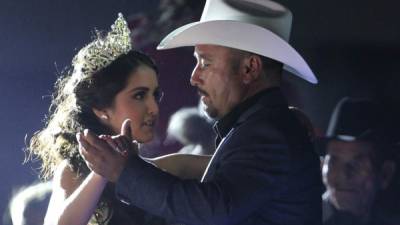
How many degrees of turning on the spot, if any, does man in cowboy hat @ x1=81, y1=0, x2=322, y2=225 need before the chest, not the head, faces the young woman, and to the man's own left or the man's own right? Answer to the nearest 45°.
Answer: approximately 45° to the man's own right

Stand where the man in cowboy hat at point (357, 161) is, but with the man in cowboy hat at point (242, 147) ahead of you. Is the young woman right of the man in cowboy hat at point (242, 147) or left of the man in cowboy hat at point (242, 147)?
right

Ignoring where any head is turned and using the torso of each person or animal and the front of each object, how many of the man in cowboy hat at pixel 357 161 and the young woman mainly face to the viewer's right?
1

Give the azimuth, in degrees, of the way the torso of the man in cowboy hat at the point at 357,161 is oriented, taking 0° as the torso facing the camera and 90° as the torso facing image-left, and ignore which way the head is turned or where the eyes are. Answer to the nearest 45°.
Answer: approximately 45°

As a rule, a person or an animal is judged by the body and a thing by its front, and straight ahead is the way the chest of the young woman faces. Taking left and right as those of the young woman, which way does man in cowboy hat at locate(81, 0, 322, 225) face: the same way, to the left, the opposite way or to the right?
the opposite way

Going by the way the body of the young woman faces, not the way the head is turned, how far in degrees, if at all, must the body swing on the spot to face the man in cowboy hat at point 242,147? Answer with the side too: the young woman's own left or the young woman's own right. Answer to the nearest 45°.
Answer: approximately 45° to the young woman's own right

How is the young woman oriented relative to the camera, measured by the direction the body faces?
to the viewer's right

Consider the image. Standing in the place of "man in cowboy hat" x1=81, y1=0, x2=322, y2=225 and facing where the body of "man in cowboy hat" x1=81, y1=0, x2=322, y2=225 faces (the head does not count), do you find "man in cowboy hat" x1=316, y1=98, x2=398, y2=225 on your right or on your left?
on your right

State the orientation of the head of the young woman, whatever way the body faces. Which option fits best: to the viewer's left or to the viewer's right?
to the viewer's right

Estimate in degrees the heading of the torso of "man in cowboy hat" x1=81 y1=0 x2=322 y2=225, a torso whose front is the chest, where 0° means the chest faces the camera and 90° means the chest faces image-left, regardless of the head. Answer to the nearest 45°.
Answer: approximately 90°

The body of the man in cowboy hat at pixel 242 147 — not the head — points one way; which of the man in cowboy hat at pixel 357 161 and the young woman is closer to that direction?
the young woman
